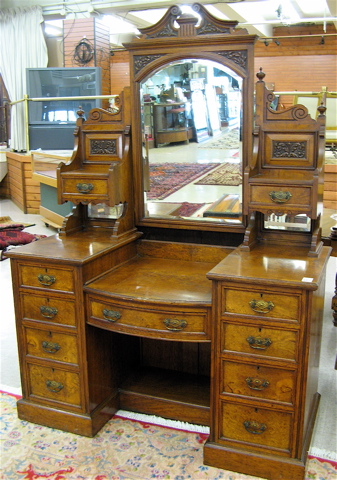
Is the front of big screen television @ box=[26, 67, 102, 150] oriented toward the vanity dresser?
yes

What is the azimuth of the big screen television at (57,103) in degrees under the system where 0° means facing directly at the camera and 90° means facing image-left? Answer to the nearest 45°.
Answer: approximately 0°

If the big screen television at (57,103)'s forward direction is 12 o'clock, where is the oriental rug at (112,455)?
The oriental rug is roughly at 12 o'clock from the big screen television.

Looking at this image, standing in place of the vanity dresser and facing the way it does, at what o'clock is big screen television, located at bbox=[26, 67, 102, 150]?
The big screen television is roughly at 4 o'clock from the vanity dresser.

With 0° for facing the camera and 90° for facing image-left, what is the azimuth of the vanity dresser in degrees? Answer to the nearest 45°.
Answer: approximately 45°
